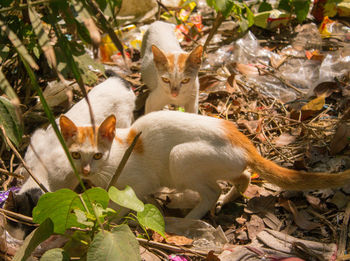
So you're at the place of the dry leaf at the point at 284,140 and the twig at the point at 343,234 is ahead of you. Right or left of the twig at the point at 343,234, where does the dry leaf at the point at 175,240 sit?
right

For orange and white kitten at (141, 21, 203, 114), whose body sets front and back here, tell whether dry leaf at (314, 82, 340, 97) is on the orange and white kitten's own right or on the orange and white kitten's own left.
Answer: on the orange and white kitten's own left

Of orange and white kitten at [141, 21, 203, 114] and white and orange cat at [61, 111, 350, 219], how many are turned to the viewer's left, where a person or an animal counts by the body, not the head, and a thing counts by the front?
1

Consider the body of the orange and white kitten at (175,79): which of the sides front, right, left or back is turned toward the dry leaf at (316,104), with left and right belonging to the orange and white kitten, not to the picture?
left

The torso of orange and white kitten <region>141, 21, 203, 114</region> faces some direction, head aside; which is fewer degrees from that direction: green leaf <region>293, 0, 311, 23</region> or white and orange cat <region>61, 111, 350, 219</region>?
the white and orange cat

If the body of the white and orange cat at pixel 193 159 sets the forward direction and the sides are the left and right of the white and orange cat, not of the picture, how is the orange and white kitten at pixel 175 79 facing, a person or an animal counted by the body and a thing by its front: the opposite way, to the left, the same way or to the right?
to the left

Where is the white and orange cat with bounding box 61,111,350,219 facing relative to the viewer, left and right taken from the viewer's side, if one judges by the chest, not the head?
facing to the left of the viewer
